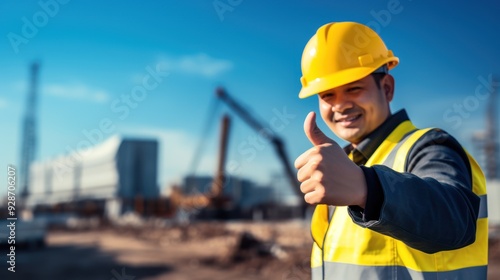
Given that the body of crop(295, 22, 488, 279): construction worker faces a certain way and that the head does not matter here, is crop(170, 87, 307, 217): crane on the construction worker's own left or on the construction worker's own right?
on the construction worker's own right

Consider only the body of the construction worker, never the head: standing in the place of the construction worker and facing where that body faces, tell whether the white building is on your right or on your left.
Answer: on your right

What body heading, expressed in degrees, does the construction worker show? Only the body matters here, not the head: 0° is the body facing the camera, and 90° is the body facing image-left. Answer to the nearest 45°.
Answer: approximately 45°

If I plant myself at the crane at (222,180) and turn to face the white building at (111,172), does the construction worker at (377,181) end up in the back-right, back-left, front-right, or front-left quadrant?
back-left
